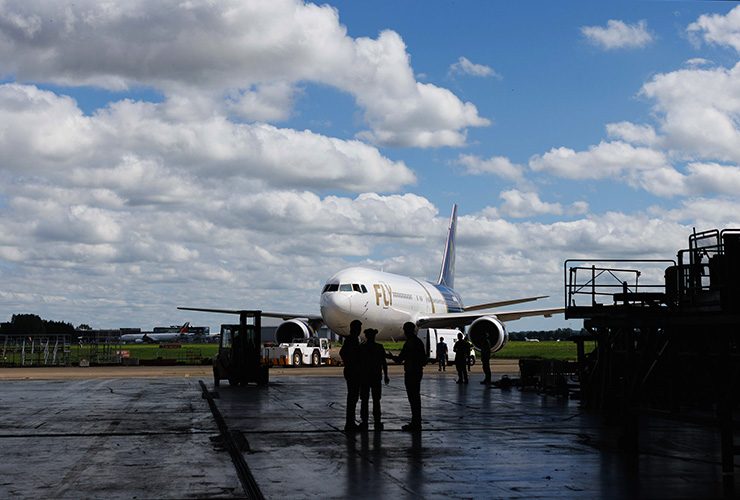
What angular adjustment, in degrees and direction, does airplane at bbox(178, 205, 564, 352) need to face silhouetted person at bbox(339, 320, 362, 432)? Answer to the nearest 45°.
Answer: approximately 45° to its left

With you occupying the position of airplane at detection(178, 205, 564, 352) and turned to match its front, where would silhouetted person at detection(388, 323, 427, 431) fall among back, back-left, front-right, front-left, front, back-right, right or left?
front-left

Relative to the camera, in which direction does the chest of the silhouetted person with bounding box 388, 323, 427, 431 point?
to the viewer's left

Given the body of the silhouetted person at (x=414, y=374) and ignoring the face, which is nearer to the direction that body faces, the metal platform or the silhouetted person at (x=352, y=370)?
the silhouetted person

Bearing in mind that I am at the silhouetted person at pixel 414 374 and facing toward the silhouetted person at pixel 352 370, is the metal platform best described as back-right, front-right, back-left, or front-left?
back-left

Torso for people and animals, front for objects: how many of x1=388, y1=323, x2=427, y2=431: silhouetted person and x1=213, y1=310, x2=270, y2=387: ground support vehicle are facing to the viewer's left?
1

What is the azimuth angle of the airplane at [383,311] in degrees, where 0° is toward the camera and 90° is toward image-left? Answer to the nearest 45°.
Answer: approximately 45°

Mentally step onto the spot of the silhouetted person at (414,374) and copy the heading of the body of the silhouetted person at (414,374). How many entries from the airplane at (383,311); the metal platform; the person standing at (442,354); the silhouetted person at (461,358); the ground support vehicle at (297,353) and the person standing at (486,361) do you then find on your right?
5

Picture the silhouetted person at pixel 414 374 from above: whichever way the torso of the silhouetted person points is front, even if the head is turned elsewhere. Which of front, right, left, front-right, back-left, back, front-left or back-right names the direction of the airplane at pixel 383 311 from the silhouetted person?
right

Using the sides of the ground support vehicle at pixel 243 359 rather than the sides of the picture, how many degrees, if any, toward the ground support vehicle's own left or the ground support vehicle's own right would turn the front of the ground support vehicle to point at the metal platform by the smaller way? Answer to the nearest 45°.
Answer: approximately 45° to the ground support vehicle's own right
